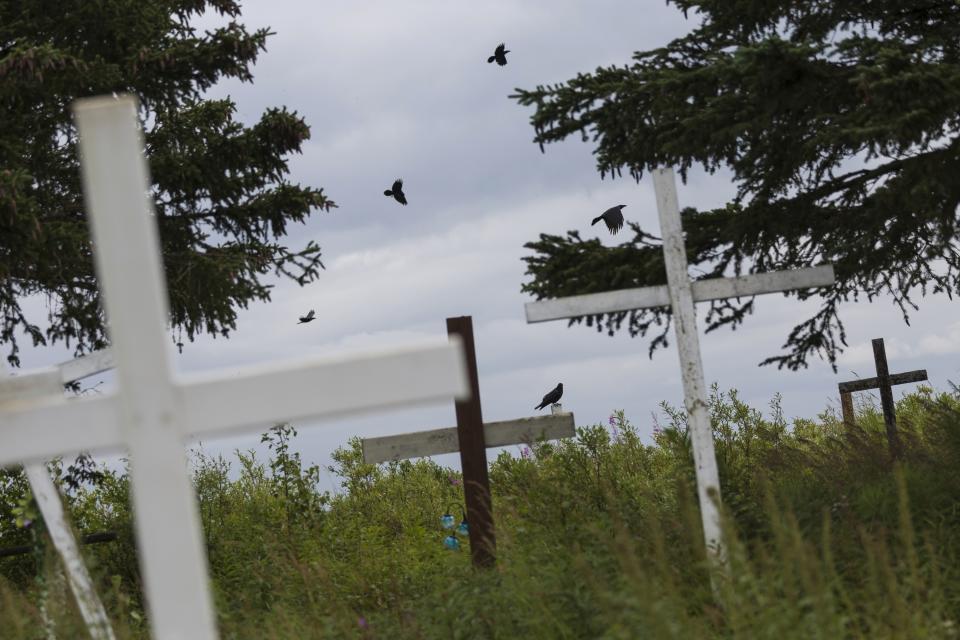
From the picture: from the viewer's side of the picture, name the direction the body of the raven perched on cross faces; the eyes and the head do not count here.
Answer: to the viewer's right

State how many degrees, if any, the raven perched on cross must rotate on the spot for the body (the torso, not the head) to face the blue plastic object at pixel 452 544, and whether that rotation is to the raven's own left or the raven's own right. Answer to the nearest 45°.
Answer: approximately 135° to the raven's own right

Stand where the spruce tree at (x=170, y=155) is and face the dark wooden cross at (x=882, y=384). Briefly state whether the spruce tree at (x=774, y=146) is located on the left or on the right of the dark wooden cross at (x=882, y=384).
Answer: right

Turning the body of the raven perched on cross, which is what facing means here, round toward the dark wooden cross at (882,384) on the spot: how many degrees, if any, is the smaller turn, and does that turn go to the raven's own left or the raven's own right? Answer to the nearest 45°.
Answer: approximately 45° to the raven's own left

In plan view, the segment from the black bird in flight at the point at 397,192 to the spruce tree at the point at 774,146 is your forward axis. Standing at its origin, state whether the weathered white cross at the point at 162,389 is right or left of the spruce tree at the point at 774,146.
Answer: right

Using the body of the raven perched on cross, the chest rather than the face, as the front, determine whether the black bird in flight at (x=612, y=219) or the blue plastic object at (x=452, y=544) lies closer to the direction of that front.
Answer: the black bird in flight

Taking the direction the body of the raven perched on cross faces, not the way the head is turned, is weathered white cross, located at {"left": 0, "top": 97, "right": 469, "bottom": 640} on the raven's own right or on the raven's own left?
on the raven's own right

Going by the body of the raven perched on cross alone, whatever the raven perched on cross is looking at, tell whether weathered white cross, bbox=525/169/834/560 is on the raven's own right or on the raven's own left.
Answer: on the raven's own right

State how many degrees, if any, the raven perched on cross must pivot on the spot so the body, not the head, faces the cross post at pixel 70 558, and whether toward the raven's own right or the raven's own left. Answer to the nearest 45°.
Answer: approximately 135° to the raven's own right
